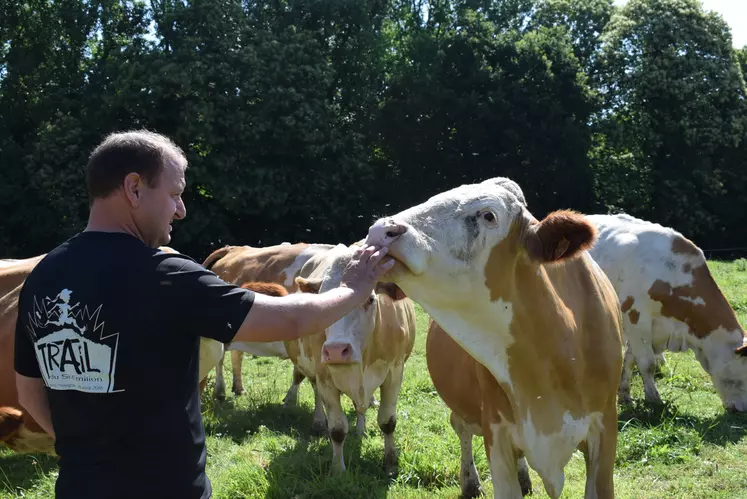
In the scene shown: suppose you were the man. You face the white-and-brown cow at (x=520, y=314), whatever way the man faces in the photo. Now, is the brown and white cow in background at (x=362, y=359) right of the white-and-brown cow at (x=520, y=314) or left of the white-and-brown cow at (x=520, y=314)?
left

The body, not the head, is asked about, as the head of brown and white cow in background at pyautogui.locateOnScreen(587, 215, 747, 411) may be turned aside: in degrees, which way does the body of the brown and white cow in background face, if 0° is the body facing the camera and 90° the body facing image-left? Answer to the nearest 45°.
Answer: approximately 270°

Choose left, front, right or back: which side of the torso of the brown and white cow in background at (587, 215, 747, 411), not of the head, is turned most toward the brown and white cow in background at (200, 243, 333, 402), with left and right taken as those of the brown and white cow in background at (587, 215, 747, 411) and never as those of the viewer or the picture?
back

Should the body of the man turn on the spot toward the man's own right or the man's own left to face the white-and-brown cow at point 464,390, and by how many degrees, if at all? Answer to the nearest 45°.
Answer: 0° — they already face it

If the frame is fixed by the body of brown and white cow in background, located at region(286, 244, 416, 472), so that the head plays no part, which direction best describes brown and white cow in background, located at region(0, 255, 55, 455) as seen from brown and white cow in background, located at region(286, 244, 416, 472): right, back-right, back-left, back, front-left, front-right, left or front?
front-right

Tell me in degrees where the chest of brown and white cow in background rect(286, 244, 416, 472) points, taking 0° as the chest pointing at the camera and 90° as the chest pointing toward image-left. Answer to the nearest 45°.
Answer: approximately 0°

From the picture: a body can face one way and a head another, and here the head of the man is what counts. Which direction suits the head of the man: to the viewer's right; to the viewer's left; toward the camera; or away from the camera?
to the viewer's right
